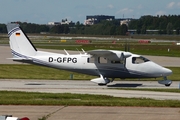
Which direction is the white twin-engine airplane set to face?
to the viewer's right
